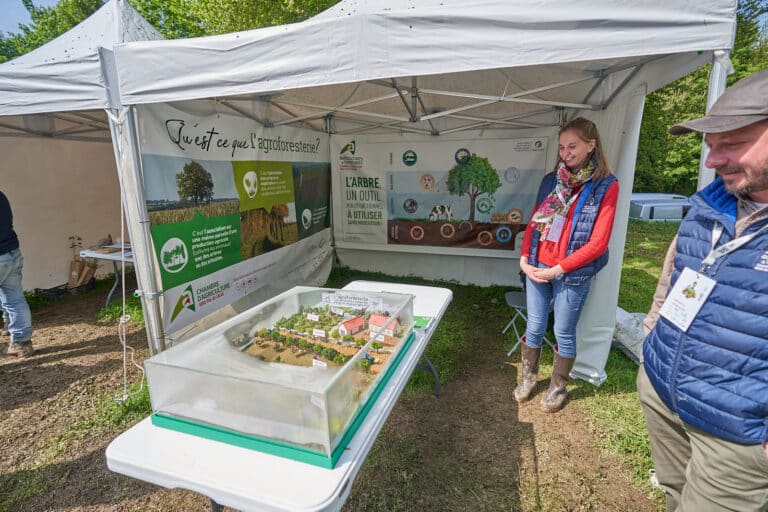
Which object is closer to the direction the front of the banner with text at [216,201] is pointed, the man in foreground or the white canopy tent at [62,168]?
the man in foreground

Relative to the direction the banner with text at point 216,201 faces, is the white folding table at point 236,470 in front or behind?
in front

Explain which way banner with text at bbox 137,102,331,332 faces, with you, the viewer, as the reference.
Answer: facing the viewer and to the right of the viewer

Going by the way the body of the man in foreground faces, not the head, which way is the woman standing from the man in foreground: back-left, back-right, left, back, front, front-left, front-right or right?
right

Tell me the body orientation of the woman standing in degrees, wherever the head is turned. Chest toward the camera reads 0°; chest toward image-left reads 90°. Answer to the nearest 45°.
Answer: approximately 45°

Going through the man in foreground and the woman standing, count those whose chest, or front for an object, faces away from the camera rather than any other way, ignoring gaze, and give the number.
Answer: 0

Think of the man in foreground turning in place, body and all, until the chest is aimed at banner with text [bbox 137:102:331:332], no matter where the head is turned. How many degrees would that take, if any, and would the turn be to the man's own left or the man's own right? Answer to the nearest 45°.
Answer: approximately 45° to the man's own right

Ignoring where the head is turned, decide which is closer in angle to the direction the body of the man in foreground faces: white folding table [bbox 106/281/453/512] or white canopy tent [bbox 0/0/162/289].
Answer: the white folding table

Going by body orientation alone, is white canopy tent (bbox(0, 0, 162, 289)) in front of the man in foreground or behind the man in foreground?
in front
